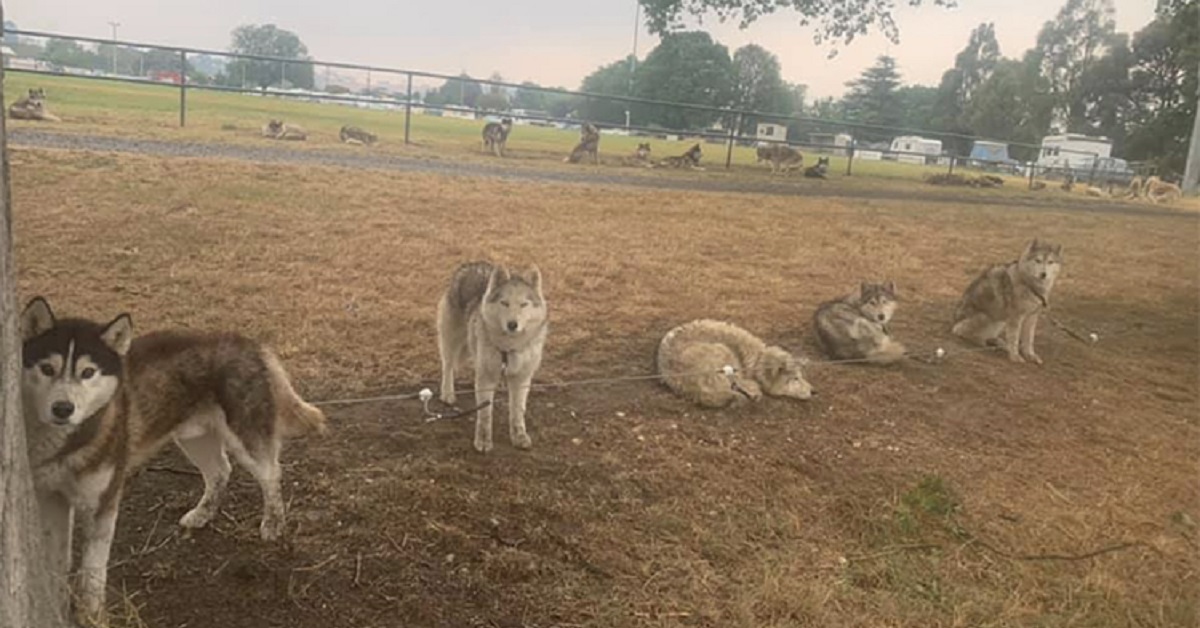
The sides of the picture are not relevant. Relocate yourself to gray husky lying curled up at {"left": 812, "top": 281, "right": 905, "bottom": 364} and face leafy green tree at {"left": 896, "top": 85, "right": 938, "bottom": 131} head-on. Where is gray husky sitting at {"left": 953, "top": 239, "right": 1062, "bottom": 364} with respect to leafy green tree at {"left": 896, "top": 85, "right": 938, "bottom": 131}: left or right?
right

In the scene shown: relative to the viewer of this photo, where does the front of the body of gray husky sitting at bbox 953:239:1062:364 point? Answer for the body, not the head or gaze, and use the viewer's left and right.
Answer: facing the viewer and to the right of the viewer

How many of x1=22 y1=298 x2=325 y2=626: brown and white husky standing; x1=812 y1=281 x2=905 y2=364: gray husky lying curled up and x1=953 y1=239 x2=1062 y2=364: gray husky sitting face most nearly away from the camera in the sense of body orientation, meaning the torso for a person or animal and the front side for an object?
0

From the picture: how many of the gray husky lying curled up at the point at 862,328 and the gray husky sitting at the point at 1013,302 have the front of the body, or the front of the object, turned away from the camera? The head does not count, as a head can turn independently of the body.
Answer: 0

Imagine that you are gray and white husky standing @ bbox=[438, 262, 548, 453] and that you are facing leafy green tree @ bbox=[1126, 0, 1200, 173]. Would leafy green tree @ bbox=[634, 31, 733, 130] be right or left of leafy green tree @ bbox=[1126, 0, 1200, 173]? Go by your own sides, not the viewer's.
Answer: left

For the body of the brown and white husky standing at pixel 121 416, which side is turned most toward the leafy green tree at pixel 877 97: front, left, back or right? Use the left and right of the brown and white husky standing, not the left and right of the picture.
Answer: back

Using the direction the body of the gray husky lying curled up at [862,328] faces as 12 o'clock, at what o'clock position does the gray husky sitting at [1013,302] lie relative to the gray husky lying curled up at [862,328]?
the gray husky sitting at [1013,302] is roughly at 9 o'clock from the gray husky lying curled up at [862,328].
